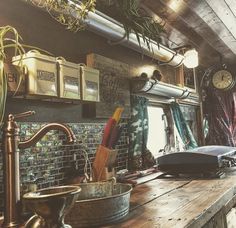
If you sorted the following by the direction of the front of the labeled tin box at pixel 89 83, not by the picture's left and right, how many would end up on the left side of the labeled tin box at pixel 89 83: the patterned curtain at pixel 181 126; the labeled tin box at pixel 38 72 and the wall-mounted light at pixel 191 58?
2

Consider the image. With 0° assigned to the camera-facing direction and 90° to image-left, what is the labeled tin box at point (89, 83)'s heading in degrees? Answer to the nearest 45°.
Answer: approximately 315°

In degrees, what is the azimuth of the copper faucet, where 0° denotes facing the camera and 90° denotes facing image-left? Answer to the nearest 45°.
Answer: approximately 270°

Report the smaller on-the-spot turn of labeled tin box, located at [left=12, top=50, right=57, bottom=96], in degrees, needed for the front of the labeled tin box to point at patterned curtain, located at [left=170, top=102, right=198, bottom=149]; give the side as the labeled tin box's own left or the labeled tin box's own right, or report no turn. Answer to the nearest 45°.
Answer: approximately 90° to the labeled tin box's own left

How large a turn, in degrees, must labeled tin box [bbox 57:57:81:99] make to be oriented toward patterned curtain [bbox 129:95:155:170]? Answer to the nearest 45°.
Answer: approximately 90° to its left
